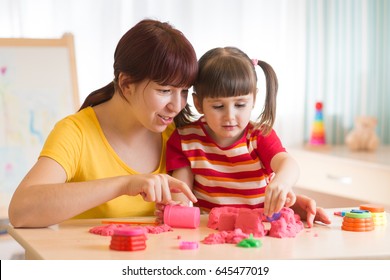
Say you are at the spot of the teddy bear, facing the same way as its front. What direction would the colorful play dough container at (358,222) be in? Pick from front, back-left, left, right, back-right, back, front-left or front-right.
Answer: front

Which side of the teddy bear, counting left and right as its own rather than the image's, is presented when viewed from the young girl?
front

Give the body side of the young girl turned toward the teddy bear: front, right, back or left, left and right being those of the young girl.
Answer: back

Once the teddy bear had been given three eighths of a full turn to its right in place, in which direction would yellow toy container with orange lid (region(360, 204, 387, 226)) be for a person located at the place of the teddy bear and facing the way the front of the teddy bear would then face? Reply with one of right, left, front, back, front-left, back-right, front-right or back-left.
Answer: back-left

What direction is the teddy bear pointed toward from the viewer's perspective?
toward the camera

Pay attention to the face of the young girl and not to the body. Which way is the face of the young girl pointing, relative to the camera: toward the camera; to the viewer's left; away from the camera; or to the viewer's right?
toward the camera

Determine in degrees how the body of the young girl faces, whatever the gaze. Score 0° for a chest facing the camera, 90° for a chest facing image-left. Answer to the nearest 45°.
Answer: approximately 0°

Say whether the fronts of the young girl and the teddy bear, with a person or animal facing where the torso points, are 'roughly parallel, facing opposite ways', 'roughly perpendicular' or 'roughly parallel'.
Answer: roughly parallel

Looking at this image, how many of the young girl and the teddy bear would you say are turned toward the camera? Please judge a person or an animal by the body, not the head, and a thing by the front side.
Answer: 2

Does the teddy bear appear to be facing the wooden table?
yes

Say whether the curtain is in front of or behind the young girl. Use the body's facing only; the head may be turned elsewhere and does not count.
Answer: behind
